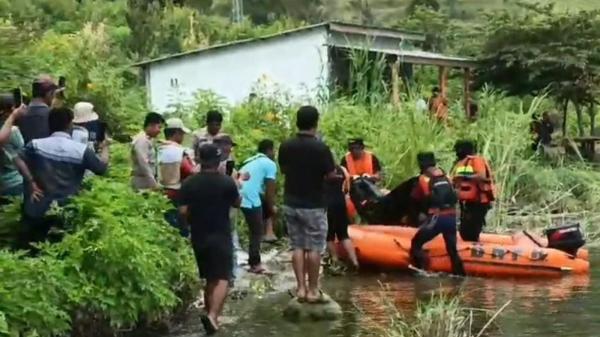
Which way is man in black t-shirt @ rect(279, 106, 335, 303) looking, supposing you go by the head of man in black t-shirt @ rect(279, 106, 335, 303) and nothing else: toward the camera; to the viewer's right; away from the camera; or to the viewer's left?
away from the camera

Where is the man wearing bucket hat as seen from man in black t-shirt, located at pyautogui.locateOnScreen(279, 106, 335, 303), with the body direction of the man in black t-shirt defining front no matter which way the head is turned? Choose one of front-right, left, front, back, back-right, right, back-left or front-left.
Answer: left

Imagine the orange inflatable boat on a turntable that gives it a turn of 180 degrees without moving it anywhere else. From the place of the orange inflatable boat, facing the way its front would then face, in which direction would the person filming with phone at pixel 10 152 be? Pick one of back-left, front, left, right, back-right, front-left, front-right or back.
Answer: back-right

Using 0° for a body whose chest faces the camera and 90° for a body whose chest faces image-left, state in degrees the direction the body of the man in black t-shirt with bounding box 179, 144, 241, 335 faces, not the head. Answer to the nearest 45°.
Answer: approximately 180°

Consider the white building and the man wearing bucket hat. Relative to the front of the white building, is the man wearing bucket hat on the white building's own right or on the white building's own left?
on the white building's own right

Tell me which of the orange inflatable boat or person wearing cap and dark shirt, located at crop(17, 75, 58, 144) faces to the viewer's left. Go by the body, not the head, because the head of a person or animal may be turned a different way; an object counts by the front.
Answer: the orange inflatable boat

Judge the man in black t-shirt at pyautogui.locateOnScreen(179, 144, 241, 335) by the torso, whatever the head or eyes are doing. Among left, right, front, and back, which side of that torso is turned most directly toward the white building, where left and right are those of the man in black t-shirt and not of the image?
front

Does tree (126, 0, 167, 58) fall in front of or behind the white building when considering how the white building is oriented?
behind

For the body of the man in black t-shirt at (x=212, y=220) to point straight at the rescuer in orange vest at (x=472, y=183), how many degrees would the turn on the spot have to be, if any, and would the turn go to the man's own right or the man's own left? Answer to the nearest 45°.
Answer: approximately 45° to the man's own right

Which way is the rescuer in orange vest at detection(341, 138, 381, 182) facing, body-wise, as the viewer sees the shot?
toward the camera

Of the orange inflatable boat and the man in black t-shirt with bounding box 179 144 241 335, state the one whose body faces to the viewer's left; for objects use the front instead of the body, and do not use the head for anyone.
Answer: the orange inflatable boat

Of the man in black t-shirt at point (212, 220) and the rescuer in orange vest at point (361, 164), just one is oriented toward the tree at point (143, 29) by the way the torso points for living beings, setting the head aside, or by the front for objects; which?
the man in black t-shirt

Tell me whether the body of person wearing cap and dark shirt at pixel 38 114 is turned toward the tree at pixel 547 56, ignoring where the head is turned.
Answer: yes

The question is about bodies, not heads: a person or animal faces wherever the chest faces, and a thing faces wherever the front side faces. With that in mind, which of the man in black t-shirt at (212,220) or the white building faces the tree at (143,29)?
the man in black t-shirt

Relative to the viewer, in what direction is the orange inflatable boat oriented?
to the viewer's left

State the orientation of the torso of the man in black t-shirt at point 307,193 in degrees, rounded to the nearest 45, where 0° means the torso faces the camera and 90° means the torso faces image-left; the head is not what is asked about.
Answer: approximately 180°

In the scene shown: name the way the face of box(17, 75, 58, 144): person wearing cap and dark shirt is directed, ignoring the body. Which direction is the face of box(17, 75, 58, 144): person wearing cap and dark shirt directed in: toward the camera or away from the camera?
away from the camera

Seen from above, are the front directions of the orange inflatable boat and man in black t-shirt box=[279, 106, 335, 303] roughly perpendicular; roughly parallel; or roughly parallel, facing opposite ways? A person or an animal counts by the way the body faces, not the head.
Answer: roughly perpendicular

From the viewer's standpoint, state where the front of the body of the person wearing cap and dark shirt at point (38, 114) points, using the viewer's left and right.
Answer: facing away from the viewer and to the right of the viewer
